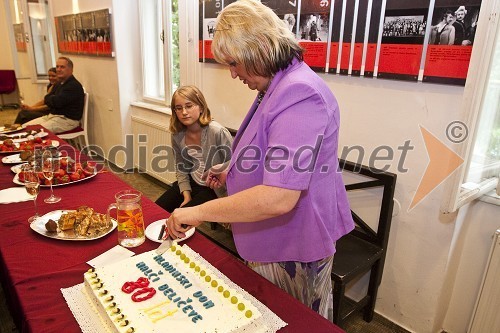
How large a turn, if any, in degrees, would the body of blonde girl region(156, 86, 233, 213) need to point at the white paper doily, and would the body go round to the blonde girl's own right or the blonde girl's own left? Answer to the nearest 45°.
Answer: approximately 45° to the blonde girl's own left

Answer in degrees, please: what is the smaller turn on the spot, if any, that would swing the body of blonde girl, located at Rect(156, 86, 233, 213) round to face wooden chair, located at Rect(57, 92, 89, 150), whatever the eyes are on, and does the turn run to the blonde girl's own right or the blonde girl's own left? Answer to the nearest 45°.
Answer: approximately 90° to the blonde girl's own right

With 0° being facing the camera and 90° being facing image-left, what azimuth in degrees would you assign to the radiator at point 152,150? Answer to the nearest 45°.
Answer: approximately 45°

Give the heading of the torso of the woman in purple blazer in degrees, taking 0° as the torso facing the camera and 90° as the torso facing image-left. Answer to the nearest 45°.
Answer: approximately 90°

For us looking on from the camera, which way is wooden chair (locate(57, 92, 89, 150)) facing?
facing to the left of the viewer

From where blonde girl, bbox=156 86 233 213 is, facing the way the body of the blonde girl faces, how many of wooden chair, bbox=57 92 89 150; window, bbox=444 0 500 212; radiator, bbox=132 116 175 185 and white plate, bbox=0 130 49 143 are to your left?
1

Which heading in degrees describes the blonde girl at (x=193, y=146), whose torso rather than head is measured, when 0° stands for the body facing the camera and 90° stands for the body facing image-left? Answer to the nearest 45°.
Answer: approximately 45°
